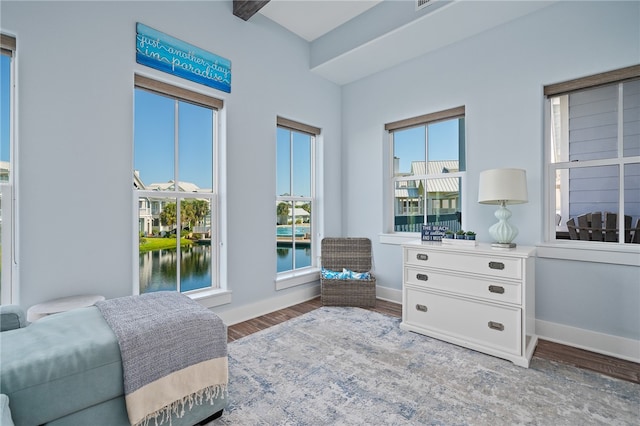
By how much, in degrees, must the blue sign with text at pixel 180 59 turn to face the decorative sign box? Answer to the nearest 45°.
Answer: approximately 45° to its left

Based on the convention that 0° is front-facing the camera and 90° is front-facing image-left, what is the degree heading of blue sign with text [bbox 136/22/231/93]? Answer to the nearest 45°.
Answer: approximately 315°

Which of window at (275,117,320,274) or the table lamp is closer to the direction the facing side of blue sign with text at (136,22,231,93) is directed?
the table lamp

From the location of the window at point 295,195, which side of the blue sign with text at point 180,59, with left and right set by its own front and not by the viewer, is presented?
left

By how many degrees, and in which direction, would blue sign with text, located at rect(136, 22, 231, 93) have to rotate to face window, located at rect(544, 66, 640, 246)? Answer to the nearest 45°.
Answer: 0° — it already faces it
